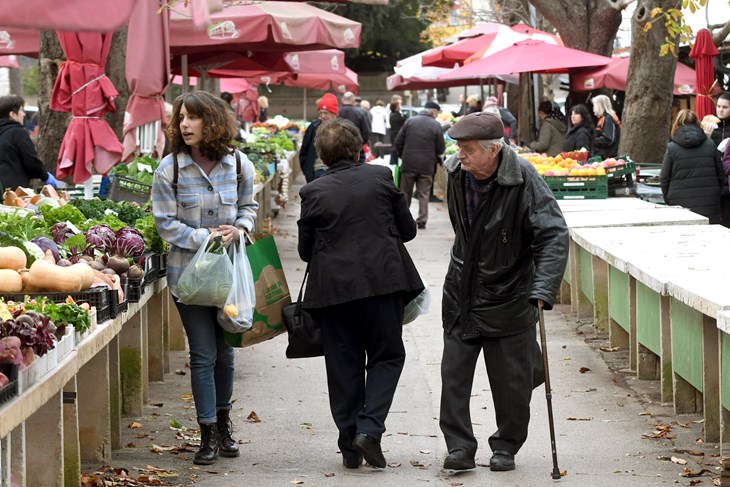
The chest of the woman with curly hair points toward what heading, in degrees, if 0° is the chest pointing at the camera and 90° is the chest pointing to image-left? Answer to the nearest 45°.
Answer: approximately 0°

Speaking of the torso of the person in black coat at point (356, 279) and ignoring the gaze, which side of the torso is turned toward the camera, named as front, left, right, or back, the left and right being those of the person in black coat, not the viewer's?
back

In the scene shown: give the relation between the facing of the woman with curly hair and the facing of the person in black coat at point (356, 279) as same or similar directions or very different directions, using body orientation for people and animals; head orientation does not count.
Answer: very different directions

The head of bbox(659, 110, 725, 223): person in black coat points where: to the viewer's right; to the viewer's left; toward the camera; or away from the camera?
away from the camera

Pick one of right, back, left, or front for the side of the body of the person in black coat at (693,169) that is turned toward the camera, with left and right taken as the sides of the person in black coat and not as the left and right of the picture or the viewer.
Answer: back

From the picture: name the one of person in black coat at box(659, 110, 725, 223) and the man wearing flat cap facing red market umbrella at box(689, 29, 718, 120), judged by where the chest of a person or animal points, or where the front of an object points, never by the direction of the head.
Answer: the person in black coat

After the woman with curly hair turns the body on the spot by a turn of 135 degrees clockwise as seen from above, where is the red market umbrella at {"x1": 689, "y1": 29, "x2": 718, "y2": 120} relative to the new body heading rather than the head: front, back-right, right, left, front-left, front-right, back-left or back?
right

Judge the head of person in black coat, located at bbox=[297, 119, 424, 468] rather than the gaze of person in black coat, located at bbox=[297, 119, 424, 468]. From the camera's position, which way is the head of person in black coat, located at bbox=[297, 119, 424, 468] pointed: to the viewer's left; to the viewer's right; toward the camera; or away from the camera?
away from the camera

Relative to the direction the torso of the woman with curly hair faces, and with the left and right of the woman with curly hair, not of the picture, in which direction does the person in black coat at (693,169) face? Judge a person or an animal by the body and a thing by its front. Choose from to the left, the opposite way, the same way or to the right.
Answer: the opposite way

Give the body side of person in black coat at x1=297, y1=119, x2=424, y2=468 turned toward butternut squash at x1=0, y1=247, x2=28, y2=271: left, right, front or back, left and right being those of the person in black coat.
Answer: left

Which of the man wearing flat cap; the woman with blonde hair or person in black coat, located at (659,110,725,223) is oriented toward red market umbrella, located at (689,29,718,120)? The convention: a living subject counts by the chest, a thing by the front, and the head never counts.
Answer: the person in black coat
